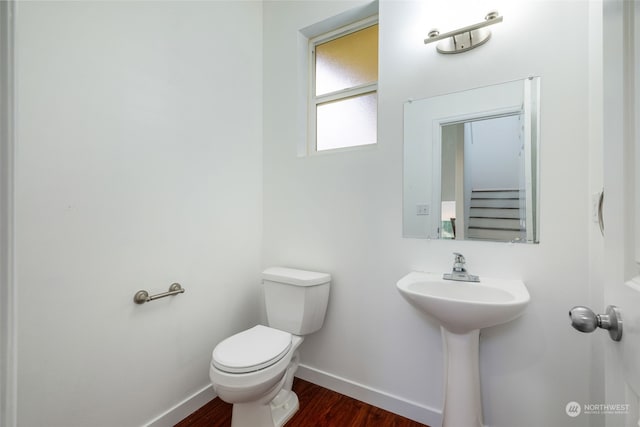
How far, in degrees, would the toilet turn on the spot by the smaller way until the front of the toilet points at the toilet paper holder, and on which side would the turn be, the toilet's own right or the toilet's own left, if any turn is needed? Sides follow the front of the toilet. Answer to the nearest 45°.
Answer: approximately 45° to the toilet's own right

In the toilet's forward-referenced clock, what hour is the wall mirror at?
The wall mirror is roughly at 8 o'clock from the toilet.

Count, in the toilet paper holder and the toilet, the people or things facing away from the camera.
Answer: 0

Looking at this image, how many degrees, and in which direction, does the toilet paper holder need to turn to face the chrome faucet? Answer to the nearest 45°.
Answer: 0° — it already faces it

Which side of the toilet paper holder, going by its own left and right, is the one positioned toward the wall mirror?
front

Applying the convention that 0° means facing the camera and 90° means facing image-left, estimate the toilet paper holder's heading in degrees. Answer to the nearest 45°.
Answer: approximately 315°

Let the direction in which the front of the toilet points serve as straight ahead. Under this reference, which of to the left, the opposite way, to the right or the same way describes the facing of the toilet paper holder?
to the left

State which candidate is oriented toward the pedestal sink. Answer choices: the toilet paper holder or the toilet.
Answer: the toilet paper holder

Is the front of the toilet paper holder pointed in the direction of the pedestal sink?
yes

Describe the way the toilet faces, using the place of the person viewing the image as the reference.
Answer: facing the viewer and to the left of the viewer

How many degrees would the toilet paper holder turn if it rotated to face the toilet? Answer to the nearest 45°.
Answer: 0° — it already faces it
